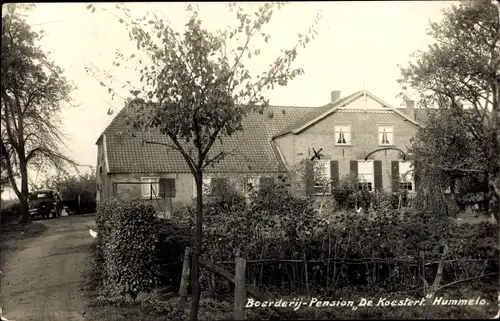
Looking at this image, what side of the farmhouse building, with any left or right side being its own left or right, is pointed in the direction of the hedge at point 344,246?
front

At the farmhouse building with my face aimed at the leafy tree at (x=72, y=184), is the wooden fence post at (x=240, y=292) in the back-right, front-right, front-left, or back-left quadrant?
front-left

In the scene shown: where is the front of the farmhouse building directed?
toward the camera

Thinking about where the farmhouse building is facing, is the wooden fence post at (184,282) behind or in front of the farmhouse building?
in front

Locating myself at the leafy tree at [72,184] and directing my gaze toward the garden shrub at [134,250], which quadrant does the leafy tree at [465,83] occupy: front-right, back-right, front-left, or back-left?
front-left

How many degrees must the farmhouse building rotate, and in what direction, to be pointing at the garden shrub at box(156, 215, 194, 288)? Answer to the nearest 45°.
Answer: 0° — it already faces it

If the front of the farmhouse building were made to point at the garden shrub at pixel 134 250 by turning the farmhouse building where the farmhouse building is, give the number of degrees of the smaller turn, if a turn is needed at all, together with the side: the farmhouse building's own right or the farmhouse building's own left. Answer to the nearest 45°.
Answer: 0° — it already faces it

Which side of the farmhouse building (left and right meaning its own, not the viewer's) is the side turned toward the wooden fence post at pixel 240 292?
front

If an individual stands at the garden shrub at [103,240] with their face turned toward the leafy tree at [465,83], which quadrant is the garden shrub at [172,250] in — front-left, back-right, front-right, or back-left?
front-right
